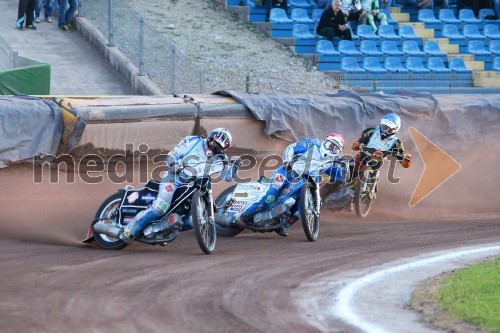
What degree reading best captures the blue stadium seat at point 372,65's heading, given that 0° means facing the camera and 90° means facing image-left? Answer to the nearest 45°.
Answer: approximately 315°

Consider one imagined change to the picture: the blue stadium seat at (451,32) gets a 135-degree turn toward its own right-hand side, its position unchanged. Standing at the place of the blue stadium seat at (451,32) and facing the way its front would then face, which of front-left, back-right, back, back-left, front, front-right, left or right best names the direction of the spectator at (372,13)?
front-left

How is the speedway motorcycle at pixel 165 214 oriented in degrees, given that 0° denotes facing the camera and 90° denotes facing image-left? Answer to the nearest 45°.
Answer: approximately 315°

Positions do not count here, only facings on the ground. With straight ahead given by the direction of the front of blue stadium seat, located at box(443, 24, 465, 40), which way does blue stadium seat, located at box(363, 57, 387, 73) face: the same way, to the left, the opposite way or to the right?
the same way

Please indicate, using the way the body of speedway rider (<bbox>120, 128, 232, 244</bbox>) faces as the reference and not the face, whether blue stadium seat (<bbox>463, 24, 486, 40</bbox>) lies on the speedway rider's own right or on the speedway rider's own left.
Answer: on the speedway rider's own left

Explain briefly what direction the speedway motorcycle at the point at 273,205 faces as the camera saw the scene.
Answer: facing the viewer and to the right of the viewer

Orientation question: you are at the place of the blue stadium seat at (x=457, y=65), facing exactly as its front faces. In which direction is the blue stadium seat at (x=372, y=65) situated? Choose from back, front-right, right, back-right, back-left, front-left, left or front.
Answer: right

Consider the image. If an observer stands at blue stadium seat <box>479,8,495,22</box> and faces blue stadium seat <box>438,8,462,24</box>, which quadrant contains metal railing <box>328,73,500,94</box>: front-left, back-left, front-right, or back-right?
front-left
